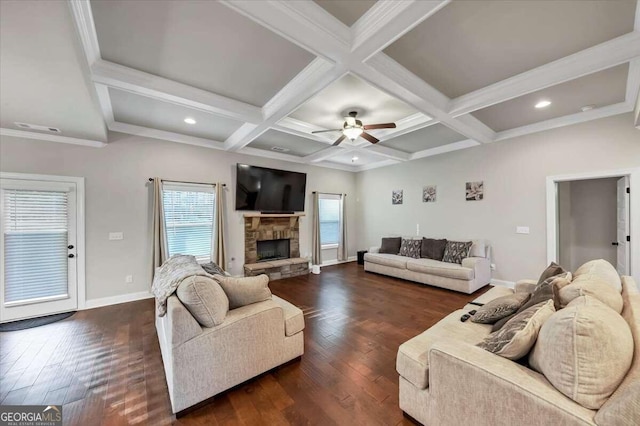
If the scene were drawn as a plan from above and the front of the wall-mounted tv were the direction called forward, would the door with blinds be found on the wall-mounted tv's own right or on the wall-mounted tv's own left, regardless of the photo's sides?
on the wall-mounted tv's own right

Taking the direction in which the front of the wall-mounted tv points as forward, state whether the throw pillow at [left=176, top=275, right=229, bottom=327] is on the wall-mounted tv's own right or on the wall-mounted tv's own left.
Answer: on the wall-mounted tv's own right

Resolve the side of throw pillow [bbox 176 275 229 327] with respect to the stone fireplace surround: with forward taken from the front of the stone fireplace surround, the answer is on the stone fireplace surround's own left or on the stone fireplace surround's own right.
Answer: on the stone fireplace surround's own right

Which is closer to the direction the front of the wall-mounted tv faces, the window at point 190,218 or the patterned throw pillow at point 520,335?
the patterned throw pillow

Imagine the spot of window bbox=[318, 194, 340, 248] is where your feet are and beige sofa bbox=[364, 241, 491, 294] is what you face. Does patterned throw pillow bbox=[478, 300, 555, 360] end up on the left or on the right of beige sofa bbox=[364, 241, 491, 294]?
right

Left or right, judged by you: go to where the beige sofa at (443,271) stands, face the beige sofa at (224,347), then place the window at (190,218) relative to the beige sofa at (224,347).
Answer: right

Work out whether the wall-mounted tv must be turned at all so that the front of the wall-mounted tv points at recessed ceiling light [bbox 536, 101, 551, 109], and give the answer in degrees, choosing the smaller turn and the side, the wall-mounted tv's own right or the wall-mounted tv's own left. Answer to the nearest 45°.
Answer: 0° — it already faces it

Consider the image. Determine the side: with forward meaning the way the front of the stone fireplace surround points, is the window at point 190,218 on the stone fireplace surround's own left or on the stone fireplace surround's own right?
on the stone fireplace surround's own right

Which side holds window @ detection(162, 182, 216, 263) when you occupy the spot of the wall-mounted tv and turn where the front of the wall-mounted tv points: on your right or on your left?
on your right

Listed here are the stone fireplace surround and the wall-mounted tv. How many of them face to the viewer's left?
0

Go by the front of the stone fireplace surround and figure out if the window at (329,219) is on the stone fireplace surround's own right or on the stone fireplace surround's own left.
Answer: on the stone fireplace surround's own left

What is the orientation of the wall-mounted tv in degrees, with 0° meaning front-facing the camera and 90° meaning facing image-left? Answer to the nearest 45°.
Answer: approximately 315°
